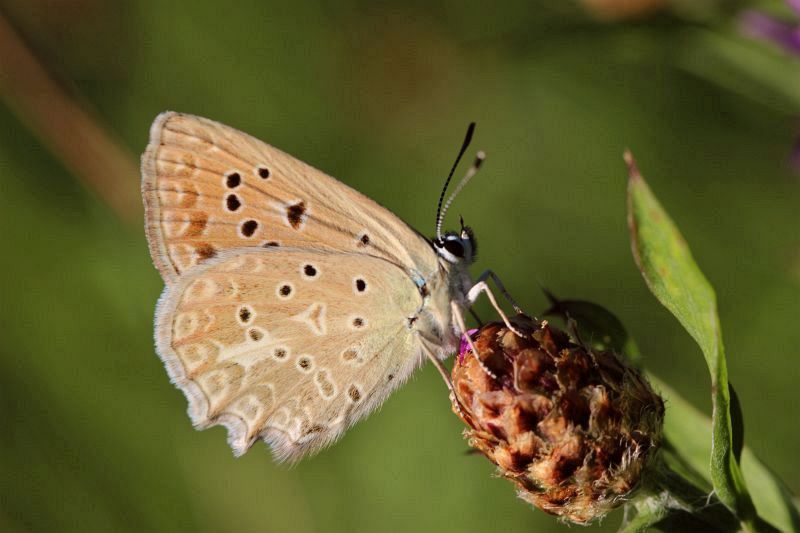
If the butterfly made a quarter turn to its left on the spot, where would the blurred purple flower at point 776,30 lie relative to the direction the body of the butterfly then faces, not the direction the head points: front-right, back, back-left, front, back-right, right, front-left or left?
right

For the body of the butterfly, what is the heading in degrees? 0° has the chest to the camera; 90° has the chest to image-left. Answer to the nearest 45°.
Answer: approximately 270°
